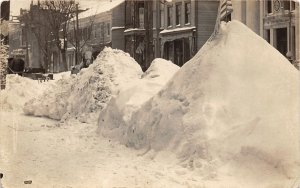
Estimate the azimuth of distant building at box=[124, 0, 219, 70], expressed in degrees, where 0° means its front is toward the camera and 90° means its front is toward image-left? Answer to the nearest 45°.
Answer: approximately 45°

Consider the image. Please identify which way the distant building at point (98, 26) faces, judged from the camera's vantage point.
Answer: facing the viewer and to the left of the viewer

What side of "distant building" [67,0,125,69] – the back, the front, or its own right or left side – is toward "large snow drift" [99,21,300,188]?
left

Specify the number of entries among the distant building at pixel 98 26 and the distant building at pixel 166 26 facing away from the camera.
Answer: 0

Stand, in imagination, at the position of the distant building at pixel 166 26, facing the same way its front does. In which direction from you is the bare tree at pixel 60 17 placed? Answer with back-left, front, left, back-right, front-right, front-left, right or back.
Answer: front-right

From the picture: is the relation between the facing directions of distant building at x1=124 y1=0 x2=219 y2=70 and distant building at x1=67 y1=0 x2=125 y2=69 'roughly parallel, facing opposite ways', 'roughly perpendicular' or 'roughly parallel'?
roughly parallel

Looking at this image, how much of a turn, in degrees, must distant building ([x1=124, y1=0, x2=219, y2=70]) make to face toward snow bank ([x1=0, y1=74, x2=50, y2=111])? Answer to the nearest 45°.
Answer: approximately 45° to its right
